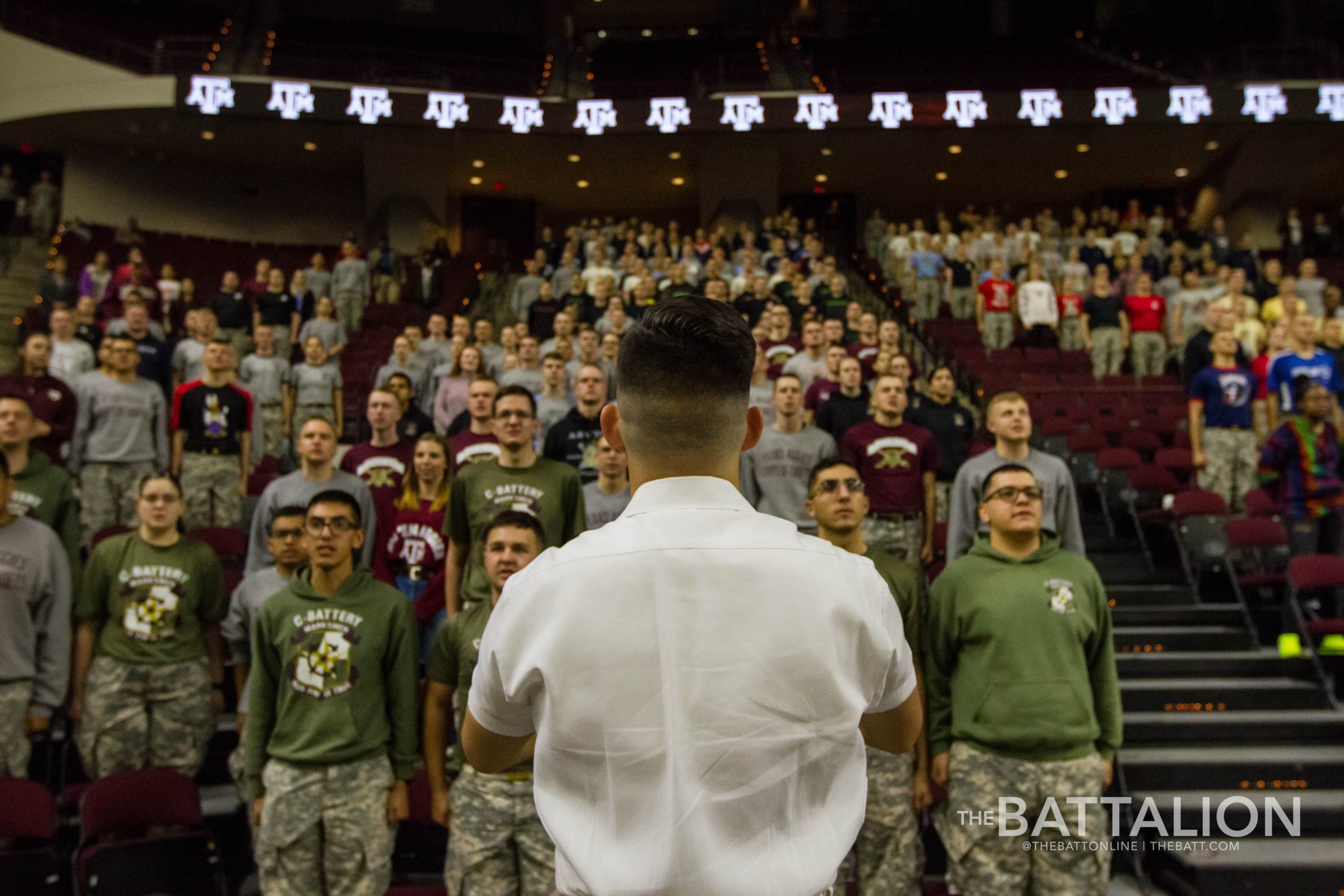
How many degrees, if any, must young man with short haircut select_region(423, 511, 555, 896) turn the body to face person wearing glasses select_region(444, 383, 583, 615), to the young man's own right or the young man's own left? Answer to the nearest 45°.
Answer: approximately 180°

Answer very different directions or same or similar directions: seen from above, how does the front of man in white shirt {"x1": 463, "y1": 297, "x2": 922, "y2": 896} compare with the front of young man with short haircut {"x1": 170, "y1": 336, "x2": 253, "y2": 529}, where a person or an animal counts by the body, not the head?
very different directions

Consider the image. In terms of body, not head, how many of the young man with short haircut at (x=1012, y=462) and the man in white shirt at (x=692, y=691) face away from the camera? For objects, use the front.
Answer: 1

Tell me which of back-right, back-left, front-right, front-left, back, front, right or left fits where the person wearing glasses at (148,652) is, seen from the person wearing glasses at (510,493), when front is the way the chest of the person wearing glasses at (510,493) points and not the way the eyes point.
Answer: right

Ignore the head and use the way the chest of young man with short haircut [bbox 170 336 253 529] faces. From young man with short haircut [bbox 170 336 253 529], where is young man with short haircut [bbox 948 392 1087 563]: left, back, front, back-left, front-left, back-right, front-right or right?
front-left

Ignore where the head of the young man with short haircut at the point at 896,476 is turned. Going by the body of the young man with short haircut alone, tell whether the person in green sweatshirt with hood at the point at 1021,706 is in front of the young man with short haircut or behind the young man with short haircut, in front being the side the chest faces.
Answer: in front

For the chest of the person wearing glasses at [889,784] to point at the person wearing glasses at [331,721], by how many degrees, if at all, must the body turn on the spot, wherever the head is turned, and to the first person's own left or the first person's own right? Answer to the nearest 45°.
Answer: approximately 90° to the first person's own right

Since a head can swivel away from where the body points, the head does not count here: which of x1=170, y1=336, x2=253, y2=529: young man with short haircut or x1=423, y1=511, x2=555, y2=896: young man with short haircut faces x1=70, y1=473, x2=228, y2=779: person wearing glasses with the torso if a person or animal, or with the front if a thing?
x1=170, y1=336, x2=253, y2=529: young man with short haircut

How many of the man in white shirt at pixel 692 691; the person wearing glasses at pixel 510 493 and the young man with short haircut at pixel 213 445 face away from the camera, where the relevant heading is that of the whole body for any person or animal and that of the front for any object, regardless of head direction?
1

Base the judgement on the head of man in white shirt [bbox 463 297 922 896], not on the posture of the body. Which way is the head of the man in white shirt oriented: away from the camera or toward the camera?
away from the camera

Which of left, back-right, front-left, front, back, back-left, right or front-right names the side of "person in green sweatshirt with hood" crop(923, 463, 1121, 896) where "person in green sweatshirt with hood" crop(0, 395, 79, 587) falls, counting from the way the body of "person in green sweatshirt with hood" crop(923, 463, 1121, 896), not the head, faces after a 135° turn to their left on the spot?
back-left
